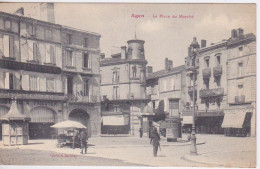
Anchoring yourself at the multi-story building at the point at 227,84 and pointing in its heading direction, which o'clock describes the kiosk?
The kiosk is roughly at 1 o'clock from the multi-story building.

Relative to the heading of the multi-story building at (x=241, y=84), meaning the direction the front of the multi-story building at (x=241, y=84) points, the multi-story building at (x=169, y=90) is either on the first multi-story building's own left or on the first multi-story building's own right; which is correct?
on the first multi-story building's own right
